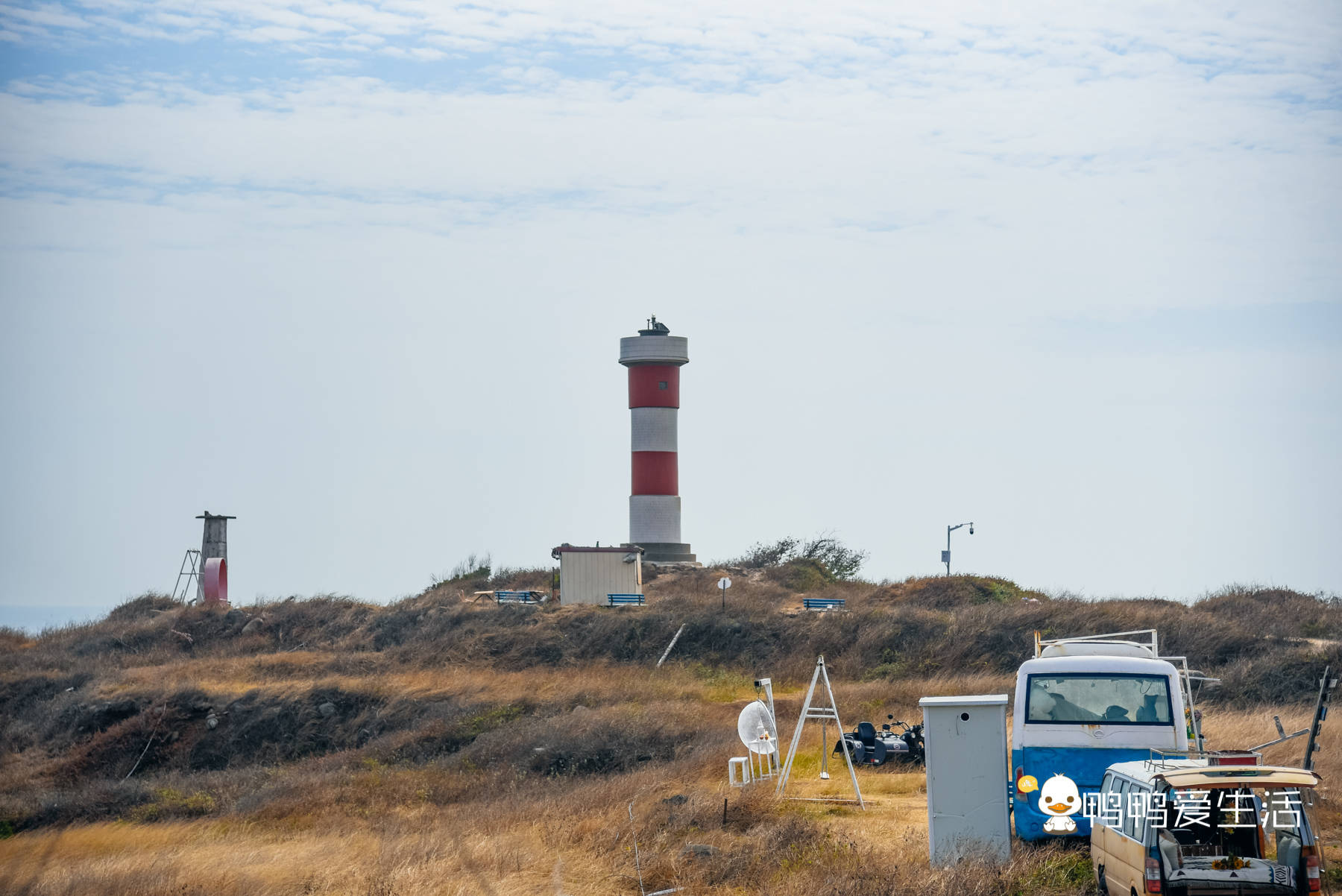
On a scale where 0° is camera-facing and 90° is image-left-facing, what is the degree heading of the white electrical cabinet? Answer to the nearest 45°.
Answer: approximately 0°

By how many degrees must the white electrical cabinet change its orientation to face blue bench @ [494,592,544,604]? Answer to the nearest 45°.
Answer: approximately 135° to its right

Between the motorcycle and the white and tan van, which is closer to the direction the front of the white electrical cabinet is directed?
the white and tan van

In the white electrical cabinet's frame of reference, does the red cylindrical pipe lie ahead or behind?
behind
